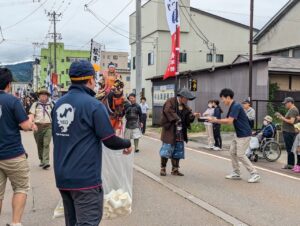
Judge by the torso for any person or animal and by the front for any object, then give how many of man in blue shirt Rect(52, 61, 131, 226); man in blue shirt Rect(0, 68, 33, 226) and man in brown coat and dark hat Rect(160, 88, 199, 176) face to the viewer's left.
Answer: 0

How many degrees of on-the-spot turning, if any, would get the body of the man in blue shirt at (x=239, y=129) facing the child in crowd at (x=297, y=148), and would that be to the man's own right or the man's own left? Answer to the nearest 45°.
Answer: approximately 135° to the man's own right

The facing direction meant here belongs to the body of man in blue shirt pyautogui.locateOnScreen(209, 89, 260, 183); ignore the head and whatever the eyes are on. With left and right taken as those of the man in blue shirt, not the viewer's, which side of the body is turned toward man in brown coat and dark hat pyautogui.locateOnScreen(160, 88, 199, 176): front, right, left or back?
front

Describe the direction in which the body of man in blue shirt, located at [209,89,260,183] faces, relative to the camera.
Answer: to the viewer's left

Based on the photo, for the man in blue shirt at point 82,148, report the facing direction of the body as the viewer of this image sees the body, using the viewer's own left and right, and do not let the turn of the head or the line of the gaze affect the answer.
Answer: facing away from the viewer and to the right of the viewer

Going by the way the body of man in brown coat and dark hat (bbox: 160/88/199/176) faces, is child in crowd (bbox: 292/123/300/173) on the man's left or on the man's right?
on the man's left
